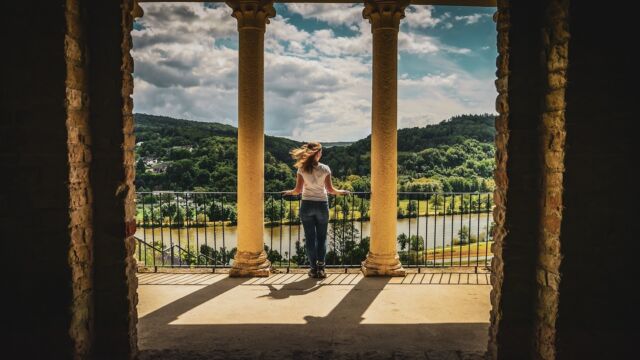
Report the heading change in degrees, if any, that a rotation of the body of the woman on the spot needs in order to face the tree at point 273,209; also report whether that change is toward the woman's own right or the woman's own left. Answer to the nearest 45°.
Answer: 0° — they already face it

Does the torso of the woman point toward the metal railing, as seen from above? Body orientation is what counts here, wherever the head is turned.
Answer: yes

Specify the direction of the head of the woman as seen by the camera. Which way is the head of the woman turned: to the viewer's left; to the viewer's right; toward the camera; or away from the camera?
away from the camera

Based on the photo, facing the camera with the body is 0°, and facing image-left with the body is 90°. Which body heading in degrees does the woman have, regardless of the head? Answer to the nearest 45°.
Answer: approximately 180°

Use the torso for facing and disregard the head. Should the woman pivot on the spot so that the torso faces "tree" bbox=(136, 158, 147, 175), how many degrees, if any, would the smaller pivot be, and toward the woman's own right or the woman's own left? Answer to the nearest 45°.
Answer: approximately 45° to the woman's own left
